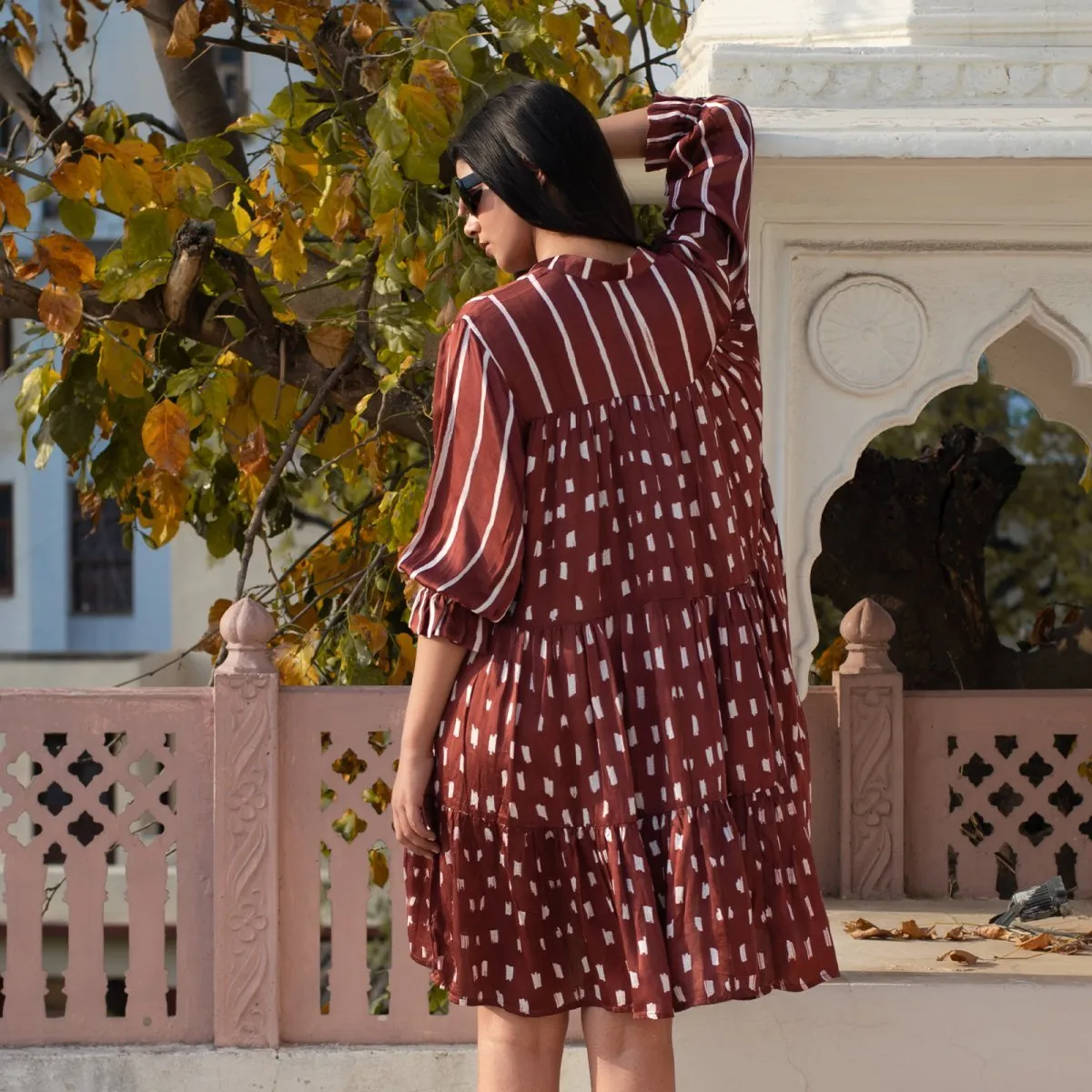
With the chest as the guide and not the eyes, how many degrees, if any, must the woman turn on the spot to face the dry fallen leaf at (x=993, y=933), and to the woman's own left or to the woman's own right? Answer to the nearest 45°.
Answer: approximately 45° to the woman's own right

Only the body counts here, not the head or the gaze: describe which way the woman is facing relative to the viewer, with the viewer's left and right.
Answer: facing away from the viewer

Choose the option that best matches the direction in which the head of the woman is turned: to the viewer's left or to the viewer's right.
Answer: to the viewer's left

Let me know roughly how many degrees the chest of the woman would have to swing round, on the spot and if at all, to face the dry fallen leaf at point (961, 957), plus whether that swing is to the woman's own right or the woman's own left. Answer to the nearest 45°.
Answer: approximately 45° to the woman's own right

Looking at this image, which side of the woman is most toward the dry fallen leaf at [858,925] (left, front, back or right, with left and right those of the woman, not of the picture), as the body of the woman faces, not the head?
front

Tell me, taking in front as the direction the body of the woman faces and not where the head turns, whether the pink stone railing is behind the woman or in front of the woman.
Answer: in front
